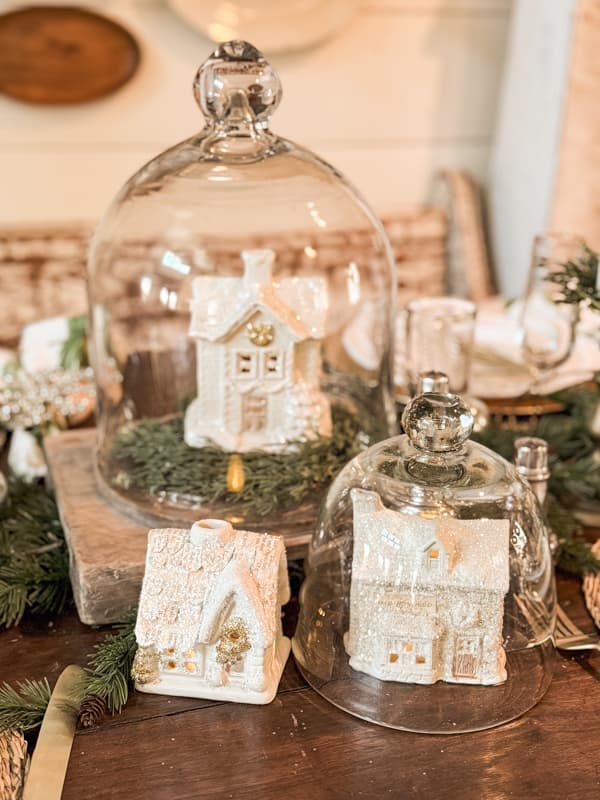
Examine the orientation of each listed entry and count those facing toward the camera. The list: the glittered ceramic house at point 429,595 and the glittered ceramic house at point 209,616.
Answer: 2

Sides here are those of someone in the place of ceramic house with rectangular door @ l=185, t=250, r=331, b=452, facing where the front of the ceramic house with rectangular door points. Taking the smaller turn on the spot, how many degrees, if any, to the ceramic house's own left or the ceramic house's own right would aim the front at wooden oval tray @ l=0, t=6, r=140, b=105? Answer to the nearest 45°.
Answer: approximately 180°

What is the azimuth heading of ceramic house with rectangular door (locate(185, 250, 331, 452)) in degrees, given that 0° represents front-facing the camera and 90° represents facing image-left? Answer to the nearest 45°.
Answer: approximately 0°
